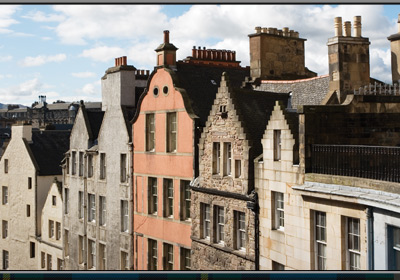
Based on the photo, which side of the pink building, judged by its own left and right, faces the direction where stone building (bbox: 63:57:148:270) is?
right

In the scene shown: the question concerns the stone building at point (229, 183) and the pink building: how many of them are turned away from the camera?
0

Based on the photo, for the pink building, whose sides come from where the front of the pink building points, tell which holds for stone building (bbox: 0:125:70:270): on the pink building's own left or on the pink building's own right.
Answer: on the pink building's own right

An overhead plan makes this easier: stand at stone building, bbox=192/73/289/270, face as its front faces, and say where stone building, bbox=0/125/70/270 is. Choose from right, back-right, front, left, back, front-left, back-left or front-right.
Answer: right

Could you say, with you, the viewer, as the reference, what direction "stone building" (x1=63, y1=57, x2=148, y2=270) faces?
facing the viewer and to the left of the viewer

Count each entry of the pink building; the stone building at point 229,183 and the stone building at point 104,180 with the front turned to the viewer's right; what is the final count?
0

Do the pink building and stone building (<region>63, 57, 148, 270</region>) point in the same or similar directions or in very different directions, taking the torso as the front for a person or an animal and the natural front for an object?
same or similar directions

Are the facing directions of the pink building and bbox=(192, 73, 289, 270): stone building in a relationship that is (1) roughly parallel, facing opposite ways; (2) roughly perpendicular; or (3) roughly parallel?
roughly parallel

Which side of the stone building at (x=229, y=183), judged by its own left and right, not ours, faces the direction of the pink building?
right

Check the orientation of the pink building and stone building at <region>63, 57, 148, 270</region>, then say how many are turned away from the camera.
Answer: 0

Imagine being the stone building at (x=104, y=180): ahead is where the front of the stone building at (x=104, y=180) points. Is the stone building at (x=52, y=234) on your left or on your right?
on your right

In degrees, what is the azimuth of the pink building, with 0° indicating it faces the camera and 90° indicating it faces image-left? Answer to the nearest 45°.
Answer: approximately 45°
